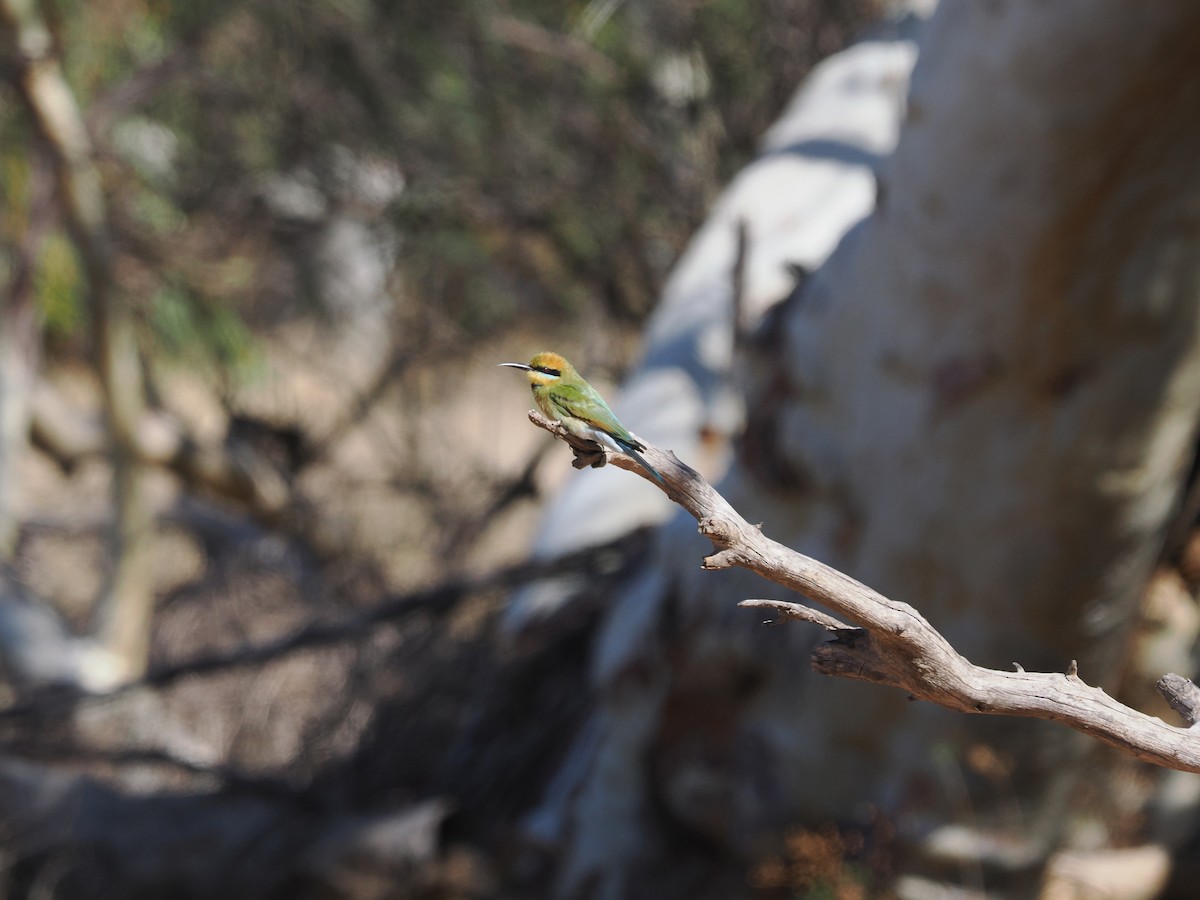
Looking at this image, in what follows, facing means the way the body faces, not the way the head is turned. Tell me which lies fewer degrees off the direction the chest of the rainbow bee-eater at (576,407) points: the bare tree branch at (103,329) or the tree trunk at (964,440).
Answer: the bare tree branch

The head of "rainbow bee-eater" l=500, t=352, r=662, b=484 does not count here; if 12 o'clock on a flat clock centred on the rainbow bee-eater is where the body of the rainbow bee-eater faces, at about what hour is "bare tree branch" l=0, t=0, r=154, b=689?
The bare tree branch is roughly at 2 o'clock from the rainbow bee-eater.

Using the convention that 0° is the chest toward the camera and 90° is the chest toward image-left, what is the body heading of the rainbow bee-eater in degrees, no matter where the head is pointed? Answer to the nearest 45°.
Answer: approximately 90°

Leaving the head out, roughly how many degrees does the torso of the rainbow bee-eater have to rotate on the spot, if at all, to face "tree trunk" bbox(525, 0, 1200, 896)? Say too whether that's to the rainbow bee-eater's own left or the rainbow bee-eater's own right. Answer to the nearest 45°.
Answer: approximately 135° to the rainbow bee-eater's own right
